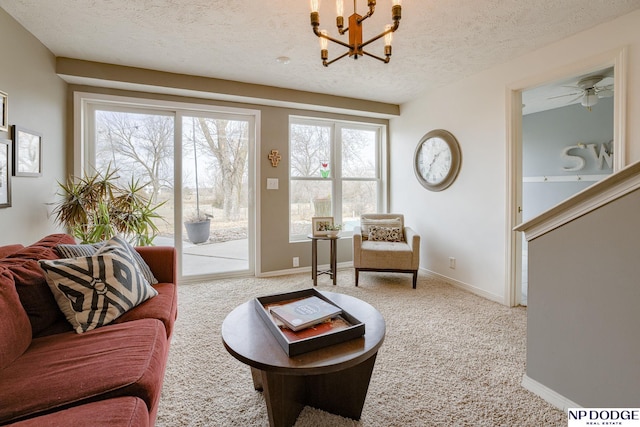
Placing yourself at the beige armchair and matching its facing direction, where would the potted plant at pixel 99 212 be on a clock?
The potted plant is roughly at 2 o'clock from the beige armchair.

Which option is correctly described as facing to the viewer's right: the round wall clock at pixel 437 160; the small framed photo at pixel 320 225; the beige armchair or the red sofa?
the red sofa

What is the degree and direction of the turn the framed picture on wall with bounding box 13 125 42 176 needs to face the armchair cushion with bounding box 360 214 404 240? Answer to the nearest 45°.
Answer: approximately 45° to its left

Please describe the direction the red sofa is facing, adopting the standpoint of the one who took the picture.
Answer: facing to the right of the viewer

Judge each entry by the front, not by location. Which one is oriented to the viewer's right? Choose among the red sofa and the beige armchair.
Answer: the red sofa

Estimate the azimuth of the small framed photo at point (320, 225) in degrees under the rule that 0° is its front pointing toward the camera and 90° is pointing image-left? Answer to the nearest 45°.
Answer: approximately 0°
